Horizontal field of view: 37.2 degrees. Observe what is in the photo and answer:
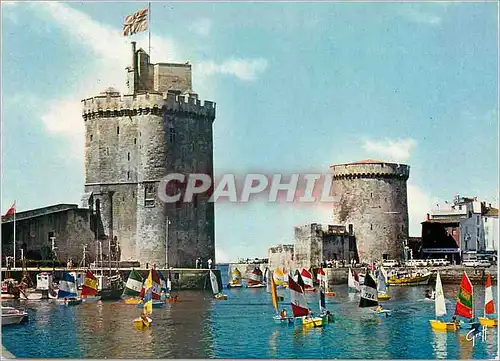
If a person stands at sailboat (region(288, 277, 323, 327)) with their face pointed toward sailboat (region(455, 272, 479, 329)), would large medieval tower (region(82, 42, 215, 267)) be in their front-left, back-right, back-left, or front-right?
back-left

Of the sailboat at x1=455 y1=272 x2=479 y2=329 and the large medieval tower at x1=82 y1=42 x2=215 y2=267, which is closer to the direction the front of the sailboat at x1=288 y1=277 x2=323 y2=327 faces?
the sailboat

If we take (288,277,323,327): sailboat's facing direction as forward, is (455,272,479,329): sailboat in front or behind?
in front

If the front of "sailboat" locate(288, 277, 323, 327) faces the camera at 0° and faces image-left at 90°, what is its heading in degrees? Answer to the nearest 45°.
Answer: approximately 270°
